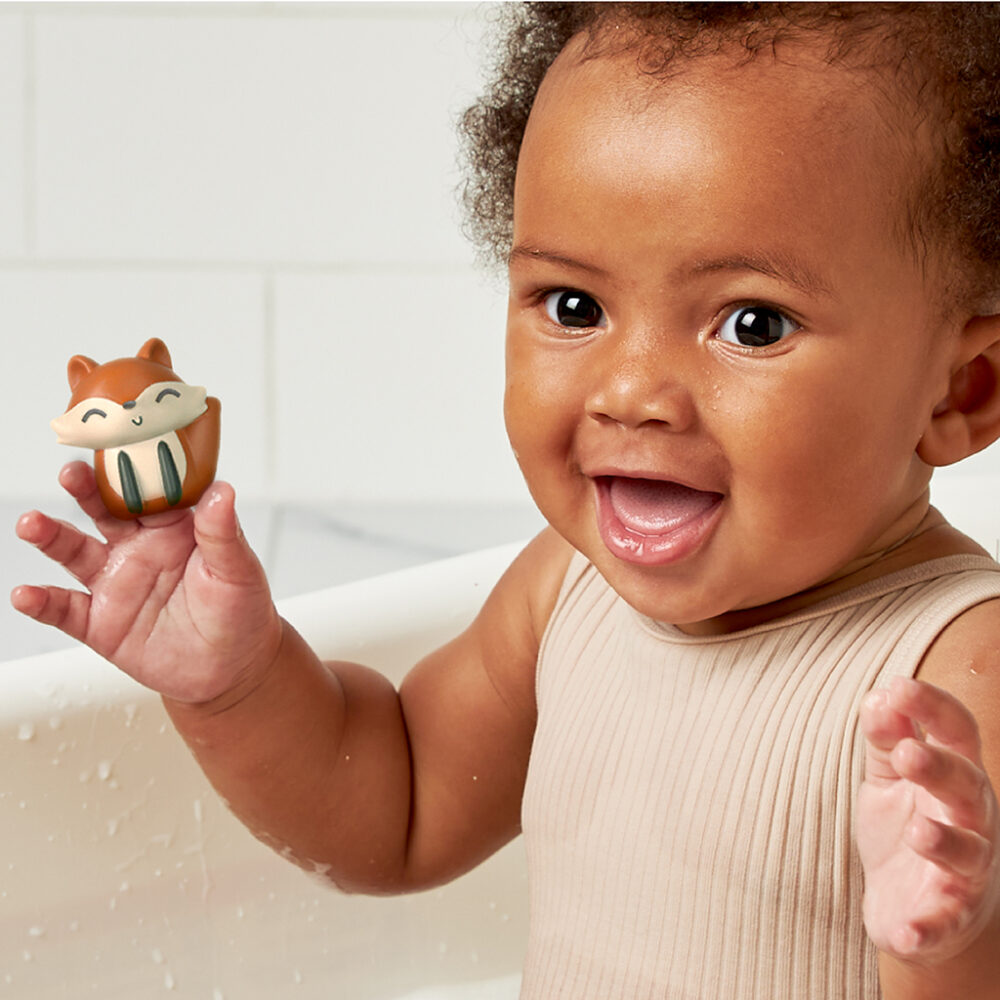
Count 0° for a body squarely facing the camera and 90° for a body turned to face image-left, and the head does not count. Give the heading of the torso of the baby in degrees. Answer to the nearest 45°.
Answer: approximately 45°
